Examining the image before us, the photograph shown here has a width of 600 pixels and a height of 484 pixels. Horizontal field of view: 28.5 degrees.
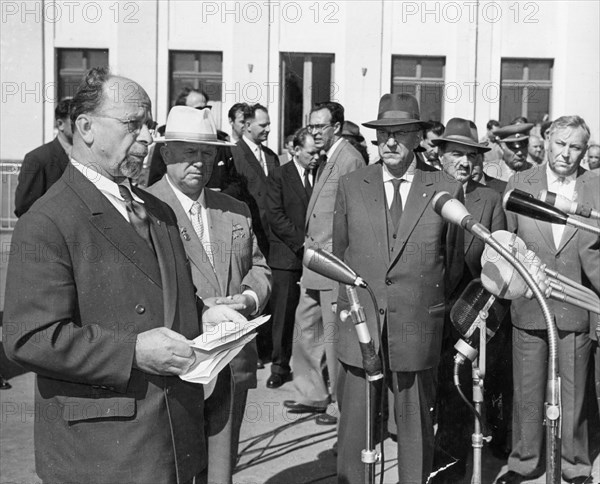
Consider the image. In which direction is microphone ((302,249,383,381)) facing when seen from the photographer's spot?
facing to the left of the viewer

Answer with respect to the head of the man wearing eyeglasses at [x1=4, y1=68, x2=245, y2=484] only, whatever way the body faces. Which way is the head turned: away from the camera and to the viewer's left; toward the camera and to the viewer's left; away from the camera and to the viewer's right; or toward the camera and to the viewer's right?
toward the camera and to the viewer's right

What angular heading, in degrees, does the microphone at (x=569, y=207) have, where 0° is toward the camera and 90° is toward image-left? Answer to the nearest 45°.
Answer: approximately 90°

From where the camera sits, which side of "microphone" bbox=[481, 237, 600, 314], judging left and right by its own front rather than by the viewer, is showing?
left

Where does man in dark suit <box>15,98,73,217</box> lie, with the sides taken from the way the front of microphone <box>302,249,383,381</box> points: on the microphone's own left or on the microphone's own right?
on the microphone's own right

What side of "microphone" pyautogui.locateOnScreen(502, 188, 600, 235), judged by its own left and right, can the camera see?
left

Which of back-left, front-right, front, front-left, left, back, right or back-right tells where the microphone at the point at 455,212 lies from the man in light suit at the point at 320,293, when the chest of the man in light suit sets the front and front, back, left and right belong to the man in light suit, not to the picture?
front-left

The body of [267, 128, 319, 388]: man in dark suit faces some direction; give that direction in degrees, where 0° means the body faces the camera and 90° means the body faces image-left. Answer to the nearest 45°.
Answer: approximately 315°

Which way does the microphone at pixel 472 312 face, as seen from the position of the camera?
facing to the left of the viewer

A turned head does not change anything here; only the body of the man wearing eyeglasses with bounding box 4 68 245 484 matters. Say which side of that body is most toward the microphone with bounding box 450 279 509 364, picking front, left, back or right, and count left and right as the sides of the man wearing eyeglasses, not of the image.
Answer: left

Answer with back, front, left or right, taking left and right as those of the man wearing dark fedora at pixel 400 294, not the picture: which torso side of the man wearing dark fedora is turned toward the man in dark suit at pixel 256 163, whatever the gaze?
back

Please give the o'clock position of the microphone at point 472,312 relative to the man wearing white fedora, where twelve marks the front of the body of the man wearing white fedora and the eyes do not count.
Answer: The microphone is roughly at 10 o'clock from the man wearing white fedora.
